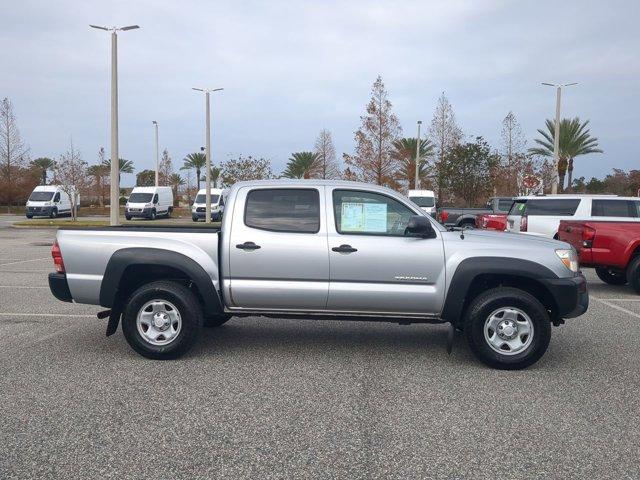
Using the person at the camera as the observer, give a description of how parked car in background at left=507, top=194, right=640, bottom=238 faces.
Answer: facing to the right of the viewer

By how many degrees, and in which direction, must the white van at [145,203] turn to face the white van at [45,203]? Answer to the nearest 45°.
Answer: approximately 45° to its right

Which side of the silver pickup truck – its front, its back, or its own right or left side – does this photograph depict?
right

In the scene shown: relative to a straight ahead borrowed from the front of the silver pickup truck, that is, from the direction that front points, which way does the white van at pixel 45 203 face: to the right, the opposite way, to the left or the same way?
to the right

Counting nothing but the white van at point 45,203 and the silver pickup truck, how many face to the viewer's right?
1

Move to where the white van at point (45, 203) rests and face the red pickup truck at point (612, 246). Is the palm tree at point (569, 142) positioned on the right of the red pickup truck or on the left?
left

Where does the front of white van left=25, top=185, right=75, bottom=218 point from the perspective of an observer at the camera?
facing the viewer and to the left of the viewer

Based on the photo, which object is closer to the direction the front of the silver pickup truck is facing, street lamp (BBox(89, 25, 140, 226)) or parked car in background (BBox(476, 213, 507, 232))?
the parked car in background

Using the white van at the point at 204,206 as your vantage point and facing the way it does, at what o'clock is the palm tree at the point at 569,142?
The palm tree is roughly at 8 o'clock from the white van.

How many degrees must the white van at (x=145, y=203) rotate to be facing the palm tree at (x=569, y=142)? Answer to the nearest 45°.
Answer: approximately 135° to its left

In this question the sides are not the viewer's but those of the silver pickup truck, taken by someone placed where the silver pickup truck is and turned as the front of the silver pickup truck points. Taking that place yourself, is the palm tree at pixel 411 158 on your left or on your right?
on your left

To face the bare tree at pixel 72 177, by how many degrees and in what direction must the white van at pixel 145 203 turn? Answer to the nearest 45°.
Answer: approximately 45° to its right

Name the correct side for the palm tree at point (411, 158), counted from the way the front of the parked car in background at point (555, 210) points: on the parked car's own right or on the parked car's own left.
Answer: on the parked car's own left
